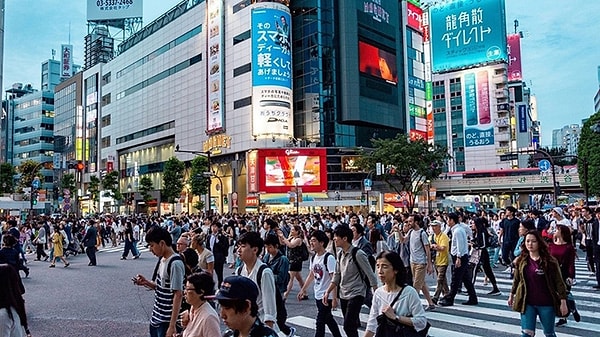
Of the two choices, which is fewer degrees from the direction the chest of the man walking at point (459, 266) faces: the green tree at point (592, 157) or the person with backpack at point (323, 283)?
the person with backpack

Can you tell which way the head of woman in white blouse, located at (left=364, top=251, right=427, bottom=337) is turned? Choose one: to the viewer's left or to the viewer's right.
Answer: to the viewer's left

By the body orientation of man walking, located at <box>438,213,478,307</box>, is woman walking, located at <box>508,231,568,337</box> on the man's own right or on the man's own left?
on the man's own left

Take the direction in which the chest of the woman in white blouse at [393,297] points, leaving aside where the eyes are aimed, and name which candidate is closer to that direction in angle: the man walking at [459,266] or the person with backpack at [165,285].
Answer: the person with backpack

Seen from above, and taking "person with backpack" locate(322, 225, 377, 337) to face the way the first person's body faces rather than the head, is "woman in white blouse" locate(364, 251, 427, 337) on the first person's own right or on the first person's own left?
on the first person's own left

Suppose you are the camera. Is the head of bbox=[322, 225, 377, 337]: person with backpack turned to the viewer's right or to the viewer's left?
to the viewer's left

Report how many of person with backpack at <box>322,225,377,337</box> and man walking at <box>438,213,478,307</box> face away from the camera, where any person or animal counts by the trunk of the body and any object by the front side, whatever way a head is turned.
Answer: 0

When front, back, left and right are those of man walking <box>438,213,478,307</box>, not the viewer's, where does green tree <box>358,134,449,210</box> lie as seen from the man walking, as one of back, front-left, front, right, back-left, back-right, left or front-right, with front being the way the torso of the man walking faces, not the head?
right
